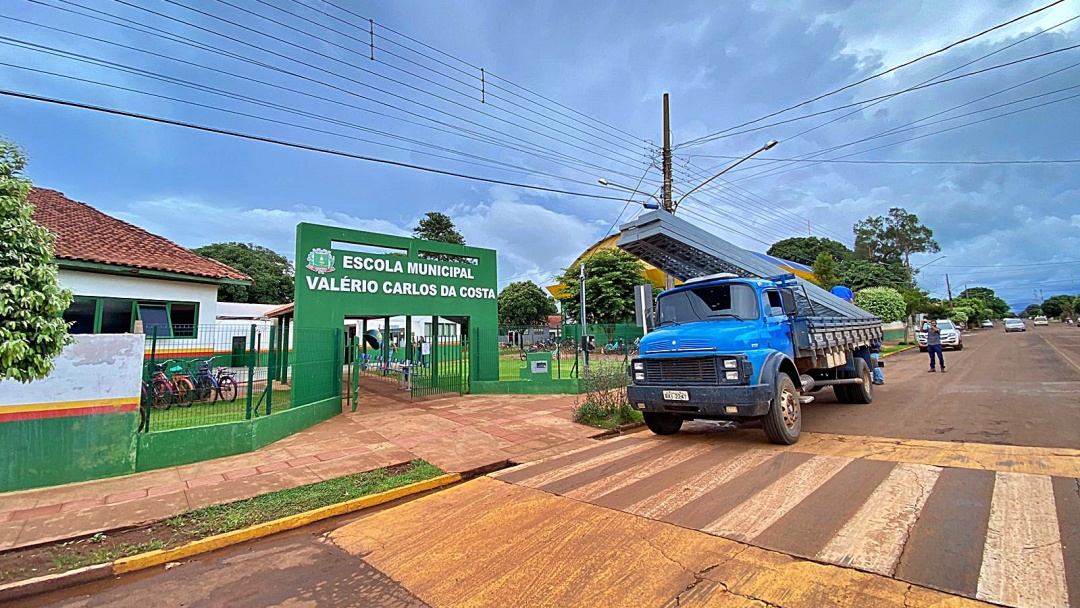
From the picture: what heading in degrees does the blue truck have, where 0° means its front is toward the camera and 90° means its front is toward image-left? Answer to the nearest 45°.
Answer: approximately 45°

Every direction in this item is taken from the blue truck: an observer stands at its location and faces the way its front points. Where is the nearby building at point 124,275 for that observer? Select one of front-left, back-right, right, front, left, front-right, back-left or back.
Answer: front-right

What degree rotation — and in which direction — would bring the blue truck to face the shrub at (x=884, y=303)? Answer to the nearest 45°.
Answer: approximately 135° to its right

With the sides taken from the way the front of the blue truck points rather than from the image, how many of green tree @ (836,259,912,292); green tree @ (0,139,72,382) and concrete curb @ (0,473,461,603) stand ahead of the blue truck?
2

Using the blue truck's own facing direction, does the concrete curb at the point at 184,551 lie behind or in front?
in front

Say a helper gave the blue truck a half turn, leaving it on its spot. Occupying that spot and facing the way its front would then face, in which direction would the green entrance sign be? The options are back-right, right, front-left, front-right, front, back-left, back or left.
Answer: back-left

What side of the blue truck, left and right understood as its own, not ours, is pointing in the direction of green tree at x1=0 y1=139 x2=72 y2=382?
front

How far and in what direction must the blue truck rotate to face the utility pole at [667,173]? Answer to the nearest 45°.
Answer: approximately 135° to its right

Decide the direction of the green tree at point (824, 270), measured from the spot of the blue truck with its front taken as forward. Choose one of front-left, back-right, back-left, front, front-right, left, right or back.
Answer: back-right

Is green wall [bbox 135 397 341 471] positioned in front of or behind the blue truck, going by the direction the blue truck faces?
in front

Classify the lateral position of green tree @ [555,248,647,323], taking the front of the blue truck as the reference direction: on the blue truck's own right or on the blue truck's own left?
on the blue truck's own right

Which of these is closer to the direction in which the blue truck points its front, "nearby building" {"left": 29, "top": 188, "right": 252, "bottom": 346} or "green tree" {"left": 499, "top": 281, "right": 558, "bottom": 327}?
the nearby building

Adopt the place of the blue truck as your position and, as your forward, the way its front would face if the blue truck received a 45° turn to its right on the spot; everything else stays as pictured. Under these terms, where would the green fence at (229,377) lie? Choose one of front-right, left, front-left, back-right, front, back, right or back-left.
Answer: front

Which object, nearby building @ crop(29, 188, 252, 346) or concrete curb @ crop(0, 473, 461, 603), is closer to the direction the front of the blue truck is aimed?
the concrete curb
